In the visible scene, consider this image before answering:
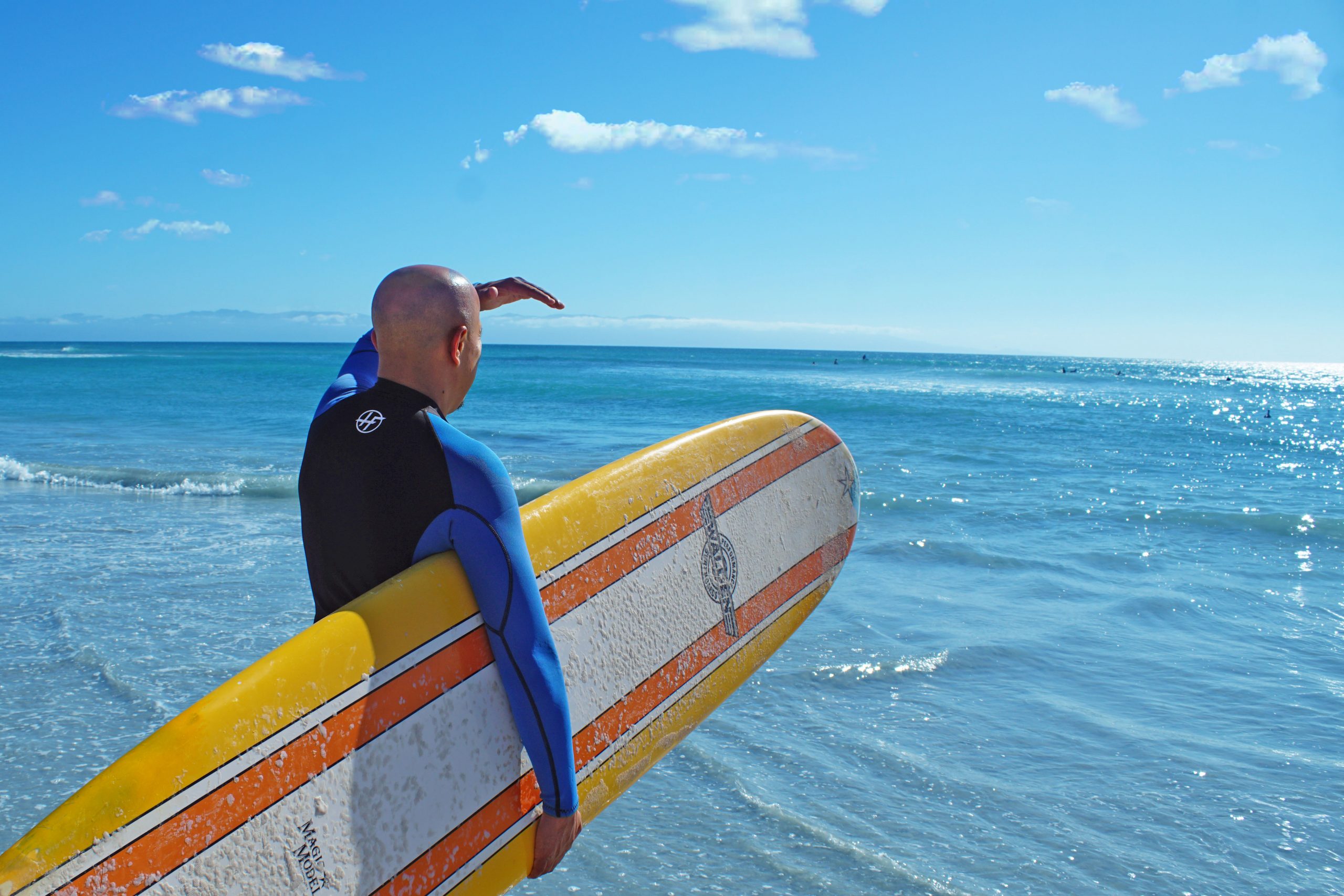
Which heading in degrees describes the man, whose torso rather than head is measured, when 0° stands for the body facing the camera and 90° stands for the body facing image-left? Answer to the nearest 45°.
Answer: approximately 225°

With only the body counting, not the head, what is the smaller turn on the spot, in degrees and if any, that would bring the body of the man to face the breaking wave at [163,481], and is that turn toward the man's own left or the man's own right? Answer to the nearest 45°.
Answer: approximately 45° to the man's own left

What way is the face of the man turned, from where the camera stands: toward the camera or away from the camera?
away from the camera
